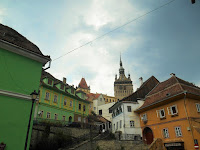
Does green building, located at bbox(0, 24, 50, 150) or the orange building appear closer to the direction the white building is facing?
the green building

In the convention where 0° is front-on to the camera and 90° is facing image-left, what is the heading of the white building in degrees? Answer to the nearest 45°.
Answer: approximately 45°

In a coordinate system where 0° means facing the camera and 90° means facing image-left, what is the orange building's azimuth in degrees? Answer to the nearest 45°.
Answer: approximately 45°

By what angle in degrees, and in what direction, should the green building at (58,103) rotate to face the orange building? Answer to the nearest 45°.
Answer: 0° — it already faces it

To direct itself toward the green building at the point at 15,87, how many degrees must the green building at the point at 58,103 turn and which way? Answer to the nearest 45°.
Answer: approximately 45° to its right

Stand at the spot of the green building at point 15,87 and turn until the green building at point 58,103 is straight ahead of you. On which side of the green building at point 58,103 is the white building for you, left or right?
right

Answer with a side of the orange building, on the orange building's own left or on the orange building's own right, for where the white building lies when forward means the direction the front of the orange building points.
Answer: on the orange building's own right

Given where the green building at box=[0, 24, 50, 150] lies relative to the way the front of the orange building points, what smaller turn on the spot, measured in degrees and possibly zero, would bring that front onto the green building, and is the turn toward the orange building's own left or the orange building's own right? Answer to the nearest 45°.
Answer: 0° — it already faces it

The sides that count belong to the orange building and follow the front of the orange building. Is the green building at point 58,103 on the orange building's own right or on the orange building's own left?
on the orange building's own right

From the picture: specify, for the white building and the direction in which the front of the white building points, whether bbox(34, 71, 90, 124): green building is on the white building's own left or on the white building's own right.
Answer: on the white building's own right
